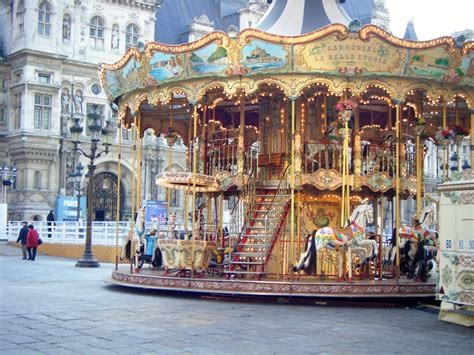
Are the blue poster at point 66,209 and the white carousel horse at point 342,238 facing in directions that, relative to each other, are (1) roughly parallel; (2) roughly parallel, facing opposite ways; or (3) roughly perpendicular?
roughly perpendicular

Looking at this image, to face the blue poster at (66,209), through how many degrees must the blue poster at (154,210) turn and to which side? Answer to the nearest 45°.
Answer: approximately 135° to its right

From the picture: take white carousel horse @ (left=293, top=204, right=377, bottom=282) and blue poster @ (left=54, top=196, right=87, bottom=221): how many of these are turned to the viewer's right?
1

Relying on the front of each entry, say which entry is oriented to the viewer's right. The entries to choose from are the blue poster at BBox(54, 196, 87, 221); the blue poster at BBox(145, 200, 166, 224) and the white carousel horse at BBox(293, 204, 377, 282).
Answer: the white carousel horse

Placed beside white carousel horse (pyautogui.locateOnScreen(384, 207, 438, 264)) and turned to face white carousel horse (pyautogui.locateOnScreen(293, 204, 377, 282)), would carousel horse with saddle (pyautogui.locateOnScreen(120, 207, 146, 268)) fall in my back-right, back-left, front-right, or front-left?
front-right

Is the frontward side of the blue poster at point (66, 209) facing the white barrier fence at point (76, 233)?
yes

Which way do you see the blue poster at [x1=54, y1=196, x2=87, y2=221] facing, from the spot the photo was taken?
facing the viewer

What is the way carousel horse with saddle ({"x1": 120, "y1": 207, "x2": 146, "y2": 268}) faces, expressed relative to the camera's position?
facing the viewer and to the right of the viewer

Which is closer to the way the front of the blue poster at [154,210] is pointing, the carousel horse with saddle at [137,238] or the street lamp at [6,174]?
the carousel horse with saddle

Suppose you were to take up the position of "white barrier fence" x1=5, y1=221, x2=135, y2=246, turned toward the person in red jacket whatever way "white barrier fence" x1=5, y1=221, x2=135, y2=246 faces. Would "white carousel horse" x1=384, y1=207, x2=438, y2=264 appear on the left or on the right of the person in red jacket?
left

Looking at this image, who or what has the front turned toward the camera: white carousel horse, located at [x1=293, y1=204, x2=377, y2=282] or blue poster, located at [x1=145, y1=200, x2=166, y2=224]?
the blue poster

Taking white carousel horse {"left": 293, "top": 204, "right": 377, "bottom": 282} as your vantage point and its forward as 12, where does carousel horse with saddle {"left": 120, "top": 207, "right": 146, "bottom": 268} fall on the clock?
The carousel horse with saddle is roughly at 7 o'clock from the white carousel horse.

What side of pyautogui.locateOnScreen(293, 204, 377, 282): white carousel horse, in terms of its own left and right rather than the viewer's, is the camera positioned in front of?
right

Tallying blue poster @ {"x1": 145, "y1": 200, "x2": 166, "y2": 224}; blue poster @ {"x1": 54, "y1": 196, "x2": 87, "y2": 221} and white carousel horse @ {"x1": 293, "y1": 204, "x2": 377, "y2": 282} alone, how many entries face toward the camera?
2

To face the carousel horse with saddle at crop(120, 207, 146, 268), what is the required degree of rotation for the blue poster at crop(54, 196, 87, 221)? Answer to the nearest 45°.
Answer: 0° — it already faces it

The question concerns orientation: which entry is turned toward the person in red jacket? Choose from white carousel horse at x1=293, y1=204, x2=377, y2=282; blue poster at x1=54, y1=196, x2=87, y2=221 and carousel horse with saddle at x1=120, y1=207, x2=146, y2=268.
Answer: the blue poster

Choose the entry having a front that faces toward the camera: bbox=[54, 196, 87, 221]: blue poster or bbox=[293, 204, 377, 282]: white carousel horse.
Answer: the blue poster

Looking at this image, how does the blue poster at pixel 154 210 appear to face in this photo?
toward the camera
